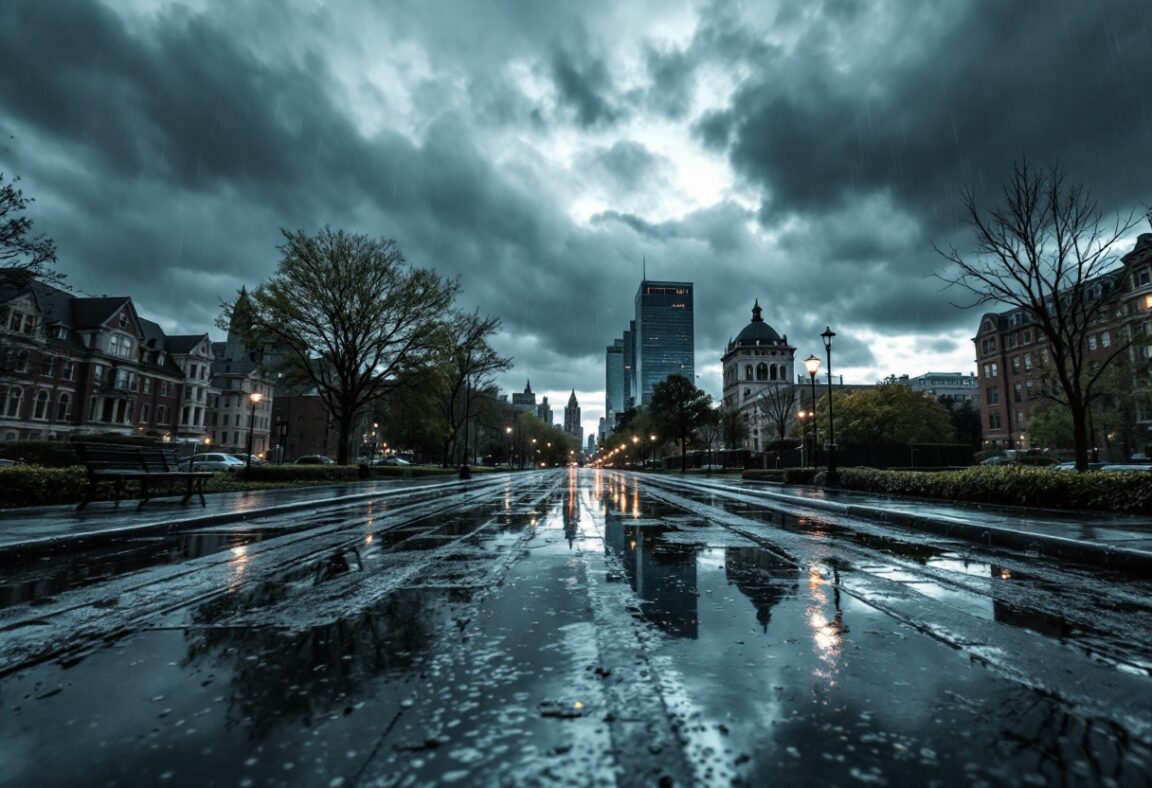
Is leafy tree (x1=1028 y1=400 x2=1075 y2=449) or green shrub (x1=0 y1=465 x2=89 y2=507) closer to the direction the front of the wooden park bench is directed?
the leafy tree

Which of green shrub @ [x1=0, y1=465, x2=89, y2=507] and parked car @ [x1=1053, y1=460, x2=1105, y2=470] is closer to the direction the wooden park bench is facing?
the parked car

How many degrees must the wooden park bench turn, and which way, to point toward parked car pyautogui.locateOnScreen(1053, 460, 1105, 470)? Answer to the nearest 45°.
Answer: approximately 45° to its left

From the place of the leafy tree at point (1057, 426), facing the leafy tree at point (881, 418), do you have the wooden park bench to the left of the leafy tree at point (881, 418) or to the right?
left

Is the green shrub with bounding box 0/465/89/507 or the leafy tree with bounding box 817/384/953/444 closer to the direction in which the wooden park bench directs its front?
the leafy tree

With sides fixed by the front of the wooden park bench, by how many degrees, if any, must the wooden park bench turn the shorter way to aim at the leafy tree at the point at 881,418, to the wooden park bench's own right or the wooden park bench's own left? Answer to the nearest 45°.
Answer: approximately 45° to the wooden park bench's own left

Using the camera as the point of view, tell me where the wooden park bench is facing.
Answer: facing the viewer and to the right of the viewer

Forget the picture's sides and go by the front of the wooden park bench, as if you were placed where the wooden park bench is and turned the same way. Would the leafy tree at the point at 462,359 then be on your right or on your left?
on your left

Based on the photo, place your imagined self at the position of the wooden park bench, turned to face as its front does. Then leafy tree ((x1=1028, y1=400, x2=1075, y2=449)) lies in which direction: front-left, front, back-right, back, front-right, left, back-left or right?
front-left

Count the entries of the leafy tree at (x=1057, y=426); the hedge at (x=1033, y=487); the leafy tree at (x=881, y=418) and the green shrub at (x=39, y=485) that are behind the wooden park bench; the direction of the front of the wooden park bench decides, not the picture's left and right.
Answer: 1

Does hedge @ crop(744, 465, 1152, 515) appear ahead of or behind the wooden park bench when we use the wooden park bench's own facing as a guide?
ahead

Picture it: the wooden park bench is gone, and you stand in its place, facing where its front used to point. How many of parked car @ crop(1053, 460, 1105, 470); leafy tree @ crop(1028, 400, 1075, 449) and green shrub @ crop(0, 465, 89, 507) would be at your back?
1
